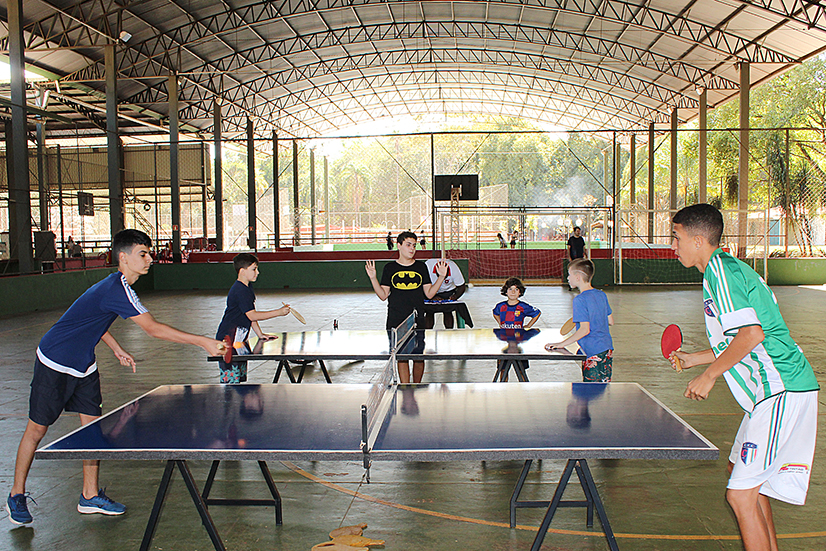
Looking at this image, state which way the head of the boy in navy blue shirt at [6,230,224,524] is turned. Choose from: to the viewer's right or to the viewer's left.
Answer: to the viewer's right

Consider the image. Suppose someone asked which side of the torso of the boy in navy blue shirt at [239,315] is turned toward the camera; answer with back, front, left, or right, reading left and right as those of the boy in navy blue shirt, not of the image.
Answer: right

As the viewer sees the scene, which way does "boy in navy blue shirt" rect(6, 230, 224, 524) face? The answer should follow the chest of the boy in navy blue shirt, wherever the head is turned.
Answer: to the viewer's right

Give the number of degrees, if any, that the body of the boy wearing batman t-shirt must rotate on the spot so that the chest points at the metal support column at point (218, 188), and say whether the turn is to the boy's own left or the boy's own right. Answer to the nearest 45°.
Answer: approximately 180°

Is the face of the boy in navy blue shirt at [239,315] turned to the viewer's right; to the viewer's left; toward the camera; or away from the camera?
to the viewer's right

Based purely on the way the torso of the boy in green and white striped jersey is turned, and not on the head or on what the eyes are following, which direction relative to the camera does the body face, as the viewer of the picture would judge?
to the viewer's left

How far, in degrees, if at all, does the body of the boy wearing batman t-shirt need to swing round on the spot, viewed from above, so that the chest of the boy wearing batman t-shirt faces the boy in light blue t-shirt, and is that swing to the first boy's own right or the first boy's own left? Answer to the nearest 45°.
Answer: approximately 45° to the first boy's own left

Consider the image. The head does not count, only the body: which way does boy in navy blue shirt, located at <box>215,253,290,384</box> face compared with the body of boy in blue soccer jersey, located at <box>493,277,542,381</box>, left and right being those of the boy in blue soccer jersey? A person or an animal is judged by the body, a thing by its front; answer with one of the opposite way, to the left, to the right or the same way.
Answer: to the left

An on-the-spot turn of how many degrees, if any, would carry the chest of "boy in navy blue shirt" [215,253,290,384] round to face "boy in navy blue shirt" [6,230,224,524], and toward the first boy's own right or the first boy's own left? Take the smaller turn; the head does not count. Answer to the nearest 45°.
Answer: approximately 135° to the first boy's own right

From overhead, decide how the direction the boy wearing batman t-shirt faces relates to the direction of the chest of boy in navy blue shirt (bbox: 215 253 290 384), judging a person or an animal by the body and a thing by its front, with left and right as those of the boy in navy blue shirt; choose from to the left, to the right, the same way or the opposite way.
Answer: to the right
